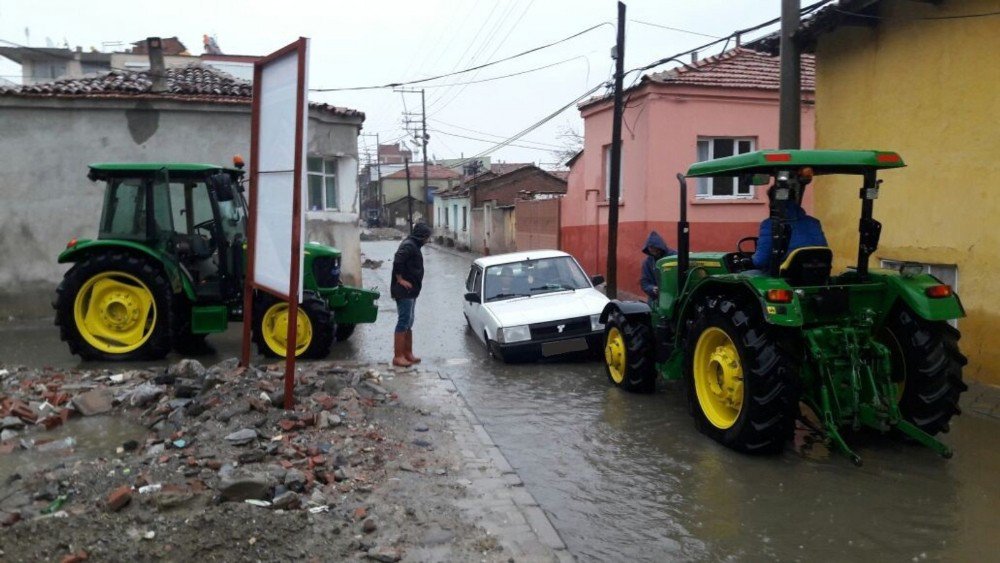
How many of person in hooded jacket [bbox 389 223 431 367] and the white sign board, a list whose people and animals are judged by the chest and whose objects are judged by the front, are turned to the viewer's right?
1

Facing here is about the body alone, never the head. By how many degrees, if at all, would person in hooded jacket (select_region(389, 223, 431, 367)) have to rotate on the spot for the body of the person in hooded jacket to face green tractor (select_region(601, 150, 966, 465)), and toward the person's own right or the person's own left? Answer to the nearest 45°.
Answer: approximately 45° to the person's own right

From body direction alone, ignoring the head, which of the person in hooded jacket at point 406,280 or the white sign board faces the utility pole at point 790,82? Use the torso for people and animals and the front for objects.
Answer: the person in hooded jacket

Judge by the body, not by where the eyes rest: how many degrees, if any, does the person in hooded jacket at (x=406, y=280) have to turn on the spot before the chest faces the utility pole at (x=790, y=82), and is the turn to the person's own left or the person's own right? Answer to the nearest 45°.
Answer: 0° — they already face it

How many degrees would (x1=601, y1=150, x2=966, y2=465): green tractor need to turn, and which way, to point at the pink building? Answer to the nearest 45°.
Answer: approximately 45° to its right

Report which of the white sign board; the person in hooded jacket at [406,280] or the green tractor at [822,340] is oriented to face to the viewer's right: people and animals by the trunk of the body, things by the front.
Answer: the person in hooded jacket

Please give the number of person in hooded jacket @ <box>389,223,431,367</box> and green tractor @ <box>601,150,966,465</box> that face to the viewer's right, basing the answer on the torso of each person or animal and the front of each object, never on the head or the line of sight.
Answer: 1

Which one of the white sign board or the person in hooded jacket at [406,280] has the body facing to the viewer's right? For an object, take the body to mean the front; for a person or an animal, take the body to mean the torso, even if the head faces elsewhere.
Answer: the person in hooded jacket

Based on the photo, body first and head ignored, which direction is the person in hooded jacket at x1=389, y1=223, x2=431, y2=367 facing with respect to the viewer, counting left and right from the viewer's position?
facing to the right of the viewer
